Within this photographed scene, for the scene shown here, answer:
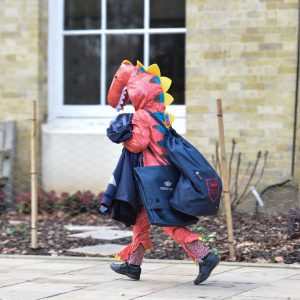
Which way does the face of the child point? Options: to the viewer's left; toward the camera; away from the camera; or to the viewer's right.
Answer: to the viewer's left

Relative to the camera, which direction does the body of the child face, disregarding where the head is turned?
to the viewer's left

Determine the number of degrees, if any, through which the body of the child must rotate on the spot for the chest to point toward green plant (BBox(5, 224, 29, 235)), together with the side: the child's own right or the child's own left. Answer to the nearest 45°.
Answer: approximately 45° to the child's own right
